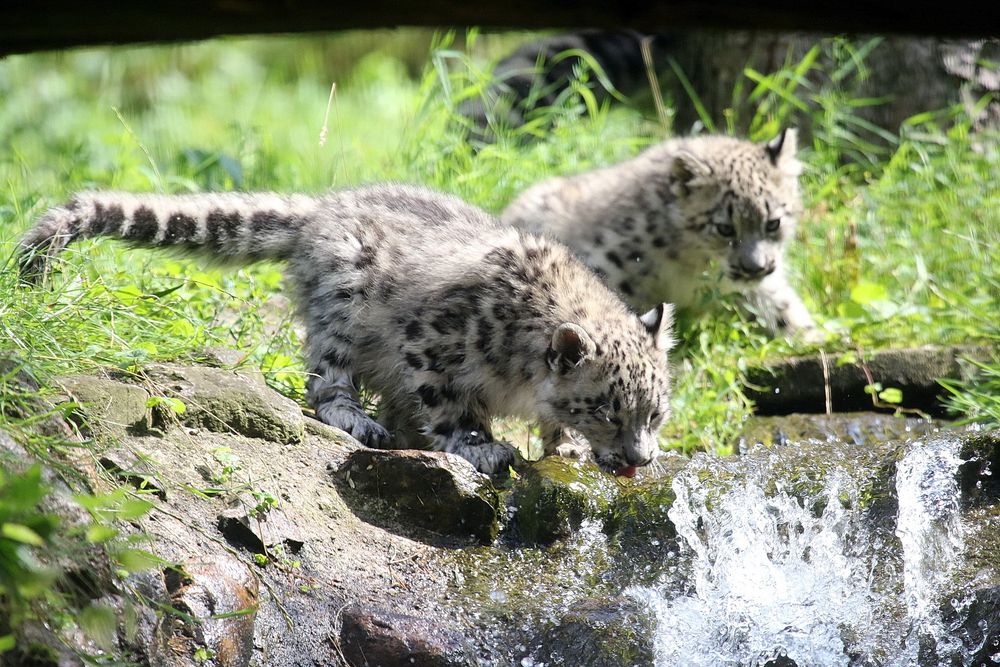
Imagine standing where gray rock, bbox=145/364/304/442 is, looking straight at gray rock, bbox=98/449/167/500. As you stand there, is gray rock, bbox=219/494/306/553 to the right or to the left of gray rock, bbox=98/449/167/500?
left

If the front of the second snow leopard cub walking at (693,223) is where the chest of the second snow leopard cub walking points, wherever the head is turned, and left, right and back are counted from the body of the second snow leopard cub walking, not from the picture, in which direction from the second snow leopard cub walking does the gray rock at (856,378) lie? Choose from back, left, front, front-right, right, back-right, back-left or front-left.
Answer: front

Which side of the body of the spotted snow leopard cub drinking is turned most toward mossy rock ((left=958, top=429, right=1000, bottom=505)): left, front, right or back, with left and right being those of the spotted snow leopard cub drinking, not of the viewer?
front

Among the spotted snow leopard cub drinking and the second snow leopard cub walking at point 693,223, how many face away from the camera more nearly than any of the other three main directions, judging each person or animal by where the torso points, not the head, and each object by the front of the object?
0

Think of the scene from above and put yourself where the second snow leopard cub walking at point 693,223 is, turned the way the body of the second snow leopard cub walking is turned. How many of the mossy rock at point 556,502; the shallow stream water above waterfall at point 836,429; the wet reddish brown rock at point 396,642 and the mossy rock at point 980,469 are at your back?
0

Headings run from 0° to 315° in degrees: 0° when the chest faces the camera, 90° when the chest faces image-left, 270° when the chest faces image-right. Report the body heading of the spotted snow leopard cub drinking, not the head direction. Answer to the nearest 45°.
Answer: approximately 315°

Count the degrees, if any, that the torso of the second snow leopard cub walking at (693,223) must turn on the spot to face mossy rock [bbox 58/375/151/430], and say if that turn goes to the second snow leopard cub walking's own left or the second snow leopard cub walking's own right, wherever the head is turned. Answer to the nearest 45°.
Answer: approximately 90° to the second snow leopard cub walking's own right

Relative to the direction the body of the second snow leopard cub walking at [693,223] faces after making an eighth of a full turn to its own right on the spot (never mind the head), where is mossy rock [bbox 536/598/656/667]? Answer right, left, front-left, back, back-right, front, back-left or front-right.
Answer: front

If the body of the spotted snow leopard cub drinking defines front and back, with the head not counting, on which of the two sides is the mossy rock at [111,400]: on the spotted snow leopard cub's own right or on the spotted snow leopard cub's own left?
on the spotted snow leopard cub's own right

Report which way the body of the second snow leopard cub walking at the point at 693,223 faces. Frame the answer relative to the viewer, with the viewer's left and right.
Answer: facing the viewer and to the right of the viewer

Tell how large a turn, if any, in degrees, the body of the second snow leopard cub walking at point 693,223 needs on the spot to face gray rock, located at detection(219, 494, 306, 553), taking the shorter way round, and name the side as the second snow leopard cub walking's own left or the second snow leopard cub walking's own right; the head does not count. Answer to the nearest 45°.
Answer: approximately 45° to the second snow leopard cub walking's own right

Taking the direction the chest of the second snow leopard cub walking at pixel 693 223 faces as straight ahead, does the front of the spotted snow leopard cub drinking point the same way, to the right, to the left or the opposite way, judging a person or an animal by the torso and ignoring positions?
the same way

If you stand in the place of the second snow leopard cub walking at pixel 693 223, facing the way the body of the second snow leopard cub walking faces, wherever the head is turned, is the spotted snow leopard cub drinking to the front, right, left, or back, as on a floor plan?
right

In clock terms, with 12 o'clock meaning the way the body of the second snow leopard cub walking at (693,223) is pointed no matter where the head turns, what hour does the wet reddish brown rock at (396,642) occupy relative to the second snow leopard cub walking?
The wet reddish brown rock is roughly at 2 o'clock from the second snow leopard cub walking.

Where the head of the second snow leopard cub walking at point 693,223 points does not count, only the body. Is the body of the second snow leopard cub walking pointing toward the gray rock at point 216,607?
no
